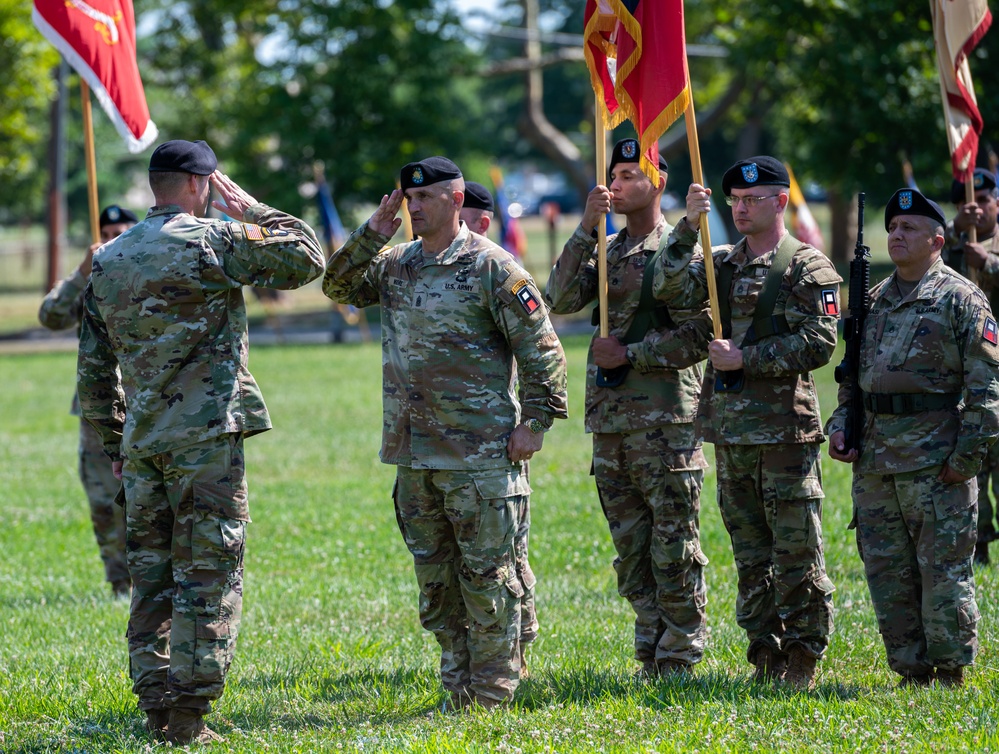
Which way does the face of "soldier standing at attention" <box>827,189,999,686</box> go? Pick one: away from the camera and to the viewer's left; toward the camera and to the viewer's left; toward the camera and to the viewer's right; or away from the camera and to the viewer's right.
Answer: toward the camera and to the viewer's left

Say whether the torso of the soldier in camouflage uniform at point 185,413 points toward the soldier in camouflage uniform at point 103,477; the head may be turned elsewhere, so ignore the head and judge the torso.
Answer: no

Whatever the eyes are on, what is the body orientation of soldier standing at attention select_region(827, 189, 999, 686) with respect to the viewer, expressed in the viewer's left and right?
facing the viewer and to the left of the viewer

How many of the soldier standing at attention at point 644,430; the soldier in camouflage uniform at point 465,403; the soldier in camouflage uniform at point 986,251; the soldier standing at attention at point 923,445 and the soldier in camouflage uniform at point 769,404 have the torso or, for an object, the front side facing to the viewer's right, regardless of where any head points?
0

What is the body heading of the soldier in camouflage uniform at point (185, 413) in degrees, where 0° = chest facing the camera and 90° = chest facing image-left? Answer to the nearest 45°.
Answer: approximately 225°

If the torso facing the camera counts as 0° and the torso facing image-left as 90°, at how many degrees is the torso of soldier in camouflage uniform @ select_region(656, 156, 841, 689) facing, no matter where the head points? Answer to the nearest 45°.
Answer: approximately 45°

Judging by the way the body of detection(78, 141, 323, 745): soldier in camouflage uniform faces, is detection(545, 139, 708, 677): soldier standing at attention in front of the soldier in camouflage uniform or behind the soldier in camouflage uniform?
in front

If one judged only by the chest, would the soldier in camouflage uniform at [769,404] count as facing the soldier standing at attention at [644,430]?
no

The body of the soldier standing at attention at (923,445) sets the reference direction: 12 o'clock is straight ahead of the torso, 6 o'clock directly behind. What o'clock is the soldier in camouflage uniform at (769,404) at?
The soldier in camouflage uniform is roughly at 2 o'clock from the soldier standing at attention.

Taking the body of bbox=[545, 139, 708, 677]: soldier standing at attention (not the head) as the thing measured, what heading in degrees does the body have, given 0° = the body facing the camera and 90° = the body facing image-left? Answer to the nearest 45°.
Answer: approximately 45°

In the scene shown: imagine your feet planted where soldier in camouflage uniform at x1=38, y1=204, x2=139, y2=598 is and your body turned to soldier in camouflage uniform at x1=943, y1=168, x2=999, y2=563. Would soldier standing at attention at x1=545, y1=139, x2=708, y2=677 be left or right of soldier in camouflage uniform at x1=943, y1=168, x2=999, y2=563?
right

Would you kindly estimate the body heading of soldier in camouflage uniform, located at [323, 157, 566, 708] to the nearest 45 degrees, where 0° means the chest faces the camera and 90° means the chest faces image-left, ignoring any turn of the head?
approximately 45°

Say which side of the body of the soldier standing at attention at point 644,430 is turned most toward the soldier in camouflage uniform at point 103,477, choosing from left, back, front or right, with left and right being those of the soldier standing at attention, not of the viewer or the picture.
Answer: right

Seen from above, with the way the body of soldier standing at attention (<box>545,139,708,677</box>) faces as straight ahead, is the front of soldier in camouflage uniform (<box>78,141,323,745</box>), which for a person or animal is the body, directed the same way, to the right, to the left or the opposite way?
the opposite way

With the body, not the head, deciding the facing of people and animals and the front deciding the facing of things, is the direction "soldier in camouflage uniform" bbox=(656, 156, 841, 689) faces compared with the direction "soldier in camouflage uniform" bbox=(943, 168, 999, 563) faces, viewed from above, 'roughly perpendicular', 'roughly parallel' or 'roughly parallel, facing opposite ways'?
roughly parallel

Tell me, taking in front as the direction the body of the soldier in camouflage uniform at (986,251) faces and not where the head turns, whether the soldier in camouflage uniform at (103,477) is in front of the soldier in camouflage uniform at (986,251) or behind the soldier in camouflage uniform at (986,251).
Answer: in front

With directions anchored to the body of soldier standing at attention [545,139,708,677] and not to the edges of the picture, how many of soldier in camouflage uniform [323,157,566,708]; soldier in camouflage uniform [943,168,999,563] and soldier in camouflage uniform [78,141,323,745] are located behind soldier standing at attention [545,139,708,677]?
1

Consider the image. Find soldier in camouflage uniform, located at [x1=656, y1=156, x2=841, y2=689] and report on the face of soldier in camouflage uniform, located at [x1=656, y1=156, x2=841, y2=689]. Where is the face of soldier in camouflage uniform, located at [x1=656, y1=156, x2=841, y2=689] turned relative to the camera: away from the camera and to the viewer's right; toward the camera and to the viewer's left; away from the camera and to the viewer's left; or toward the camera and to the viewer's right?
toward the camera and to the viewer's left

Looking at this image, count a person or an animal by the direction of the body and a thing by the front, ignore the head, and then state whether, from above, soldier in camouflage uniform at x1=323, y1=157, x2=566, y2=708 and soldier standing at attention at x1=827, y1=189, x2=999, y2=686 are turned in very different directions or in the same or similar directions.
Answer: same or similar directions

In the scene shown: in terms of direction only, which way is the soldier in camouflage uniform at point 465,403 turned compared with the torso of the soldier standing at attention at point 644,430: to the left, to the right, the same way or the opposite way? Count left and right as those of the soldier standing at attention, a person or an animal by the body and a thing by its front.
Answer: the same way

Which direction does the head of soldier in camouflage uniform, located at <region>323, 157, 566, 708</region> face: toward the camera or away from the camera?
toward the camera
